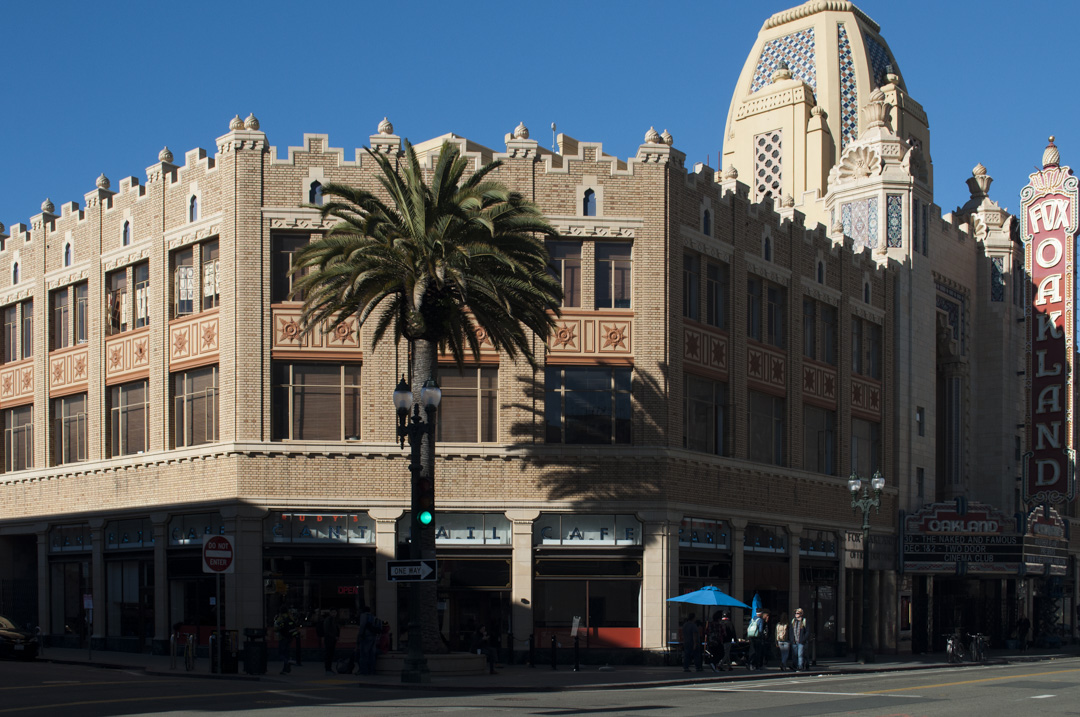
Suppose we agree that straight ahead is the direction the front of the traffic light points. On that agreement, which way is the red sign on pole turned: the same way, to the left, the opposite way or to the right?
the same way

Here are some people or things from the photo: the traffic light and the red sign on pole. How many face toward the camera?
2

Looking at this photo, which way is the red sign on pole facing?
toward the camera

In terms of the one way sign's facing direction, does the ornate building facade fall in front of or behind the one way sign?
behind

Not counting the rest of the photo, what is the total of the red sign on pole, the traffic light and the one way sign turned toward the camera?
3

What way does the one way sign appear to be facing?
toward the camera

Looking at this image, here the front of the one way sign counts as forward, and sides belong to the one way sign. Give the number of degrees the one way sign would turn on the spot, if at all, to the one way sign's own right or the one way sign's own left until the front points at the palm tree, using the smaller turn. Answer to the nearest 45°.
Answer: approximately 180°

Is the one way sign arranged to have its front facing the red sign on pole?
no

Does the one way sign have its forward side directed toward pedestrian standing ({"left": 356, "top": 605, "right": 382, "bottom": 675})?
no

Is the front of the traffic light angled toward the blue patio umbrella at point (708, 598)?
no
